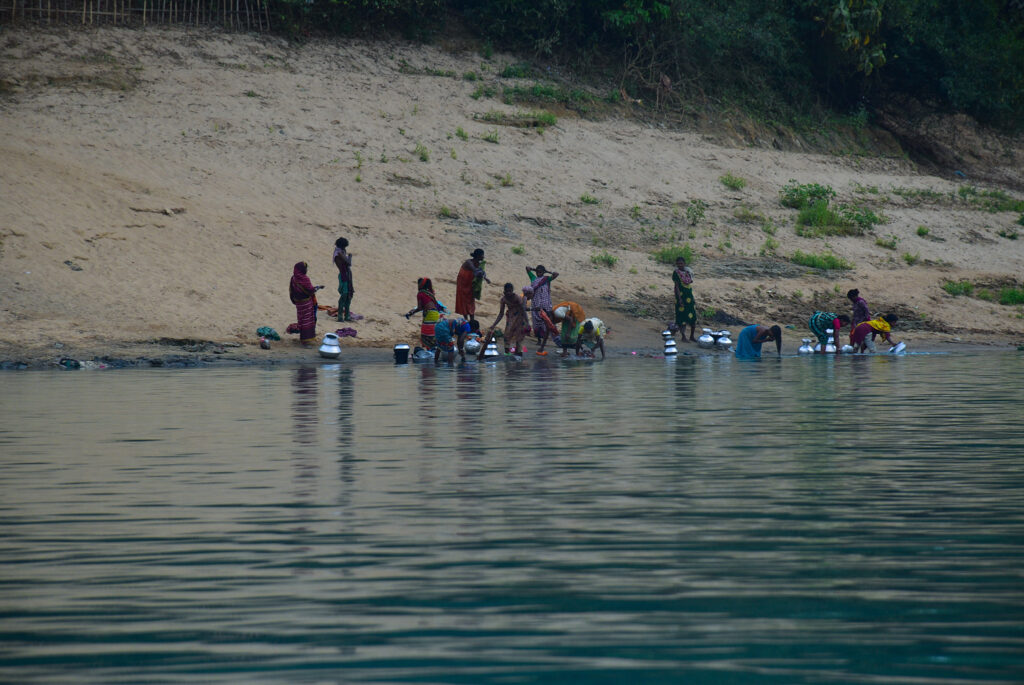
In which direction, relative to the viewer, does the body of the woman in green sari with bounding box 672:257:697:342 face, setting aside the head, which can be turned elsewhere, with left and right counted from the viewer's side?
facing the viewer

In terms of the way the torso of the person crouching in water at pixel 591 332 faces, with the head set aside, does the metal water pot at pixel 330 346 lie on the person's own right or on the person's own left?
on the person's own right

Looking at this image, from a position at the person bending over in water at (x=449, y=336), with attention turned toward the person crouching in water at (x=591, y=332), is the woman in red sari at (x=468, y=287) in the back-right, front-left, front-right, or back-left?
front-left

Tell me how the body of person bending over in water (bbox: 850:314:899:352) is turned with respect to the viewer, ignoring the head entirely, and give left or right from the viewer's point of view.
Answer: facing to the right of the viewer

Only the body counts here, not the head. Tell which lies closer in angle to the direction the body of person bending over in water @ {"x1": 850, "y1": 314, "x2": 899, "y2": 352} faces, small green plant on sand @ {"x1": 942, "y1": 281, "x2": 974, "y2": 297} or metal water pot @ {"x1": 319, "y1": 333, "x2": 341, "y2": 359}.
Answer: the small green plant on sand

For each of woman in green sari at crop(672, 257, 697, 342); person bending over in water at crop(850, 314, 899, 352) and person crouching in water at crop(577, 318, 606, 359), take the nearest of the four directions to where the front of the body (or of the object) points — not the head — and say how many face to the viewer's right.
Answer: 1

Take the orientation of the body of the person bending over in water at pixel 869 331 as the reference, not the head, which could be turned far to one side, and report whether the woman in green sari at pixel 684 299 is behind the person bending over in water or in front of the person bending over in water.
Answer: behind

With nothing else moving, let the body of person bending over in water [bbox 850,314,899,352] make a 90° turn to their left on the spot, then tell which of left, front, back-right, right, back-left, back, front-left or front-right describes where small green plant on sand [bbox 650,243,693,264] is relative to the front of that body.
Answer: front-left

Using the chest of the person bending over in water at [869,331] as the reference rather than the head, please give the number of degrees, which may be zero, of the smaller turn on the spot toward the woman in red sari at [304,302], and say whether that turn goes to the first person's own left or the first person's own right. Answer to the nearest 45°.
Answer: approximately 180°
